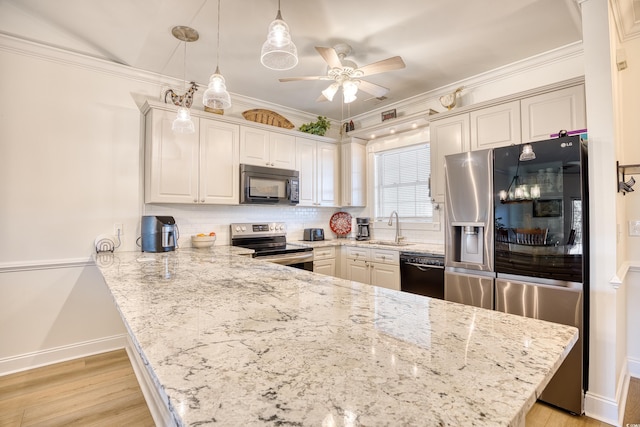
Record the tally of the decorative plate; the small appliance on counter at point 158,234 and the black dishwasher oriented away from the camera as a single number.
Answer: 0

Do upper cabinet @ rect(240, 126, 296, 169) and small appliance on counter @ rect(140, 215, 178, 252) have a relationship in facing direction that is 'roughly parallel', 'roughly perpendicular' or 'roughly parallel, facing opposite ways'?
roughly parallel

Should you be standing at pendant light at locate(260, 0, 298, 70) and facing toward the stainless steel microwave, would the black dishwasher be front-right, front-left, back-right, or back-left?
front-right

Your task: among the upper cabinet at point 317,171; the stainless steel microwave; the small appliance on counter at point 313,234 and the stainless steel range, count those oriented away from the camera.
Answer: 0

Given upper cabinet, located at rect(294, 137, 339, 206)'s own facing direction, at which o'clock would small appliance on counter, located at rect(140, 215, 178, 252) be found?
The small appliance on counter is roughly at 3 o'clock from the upper cabinet.

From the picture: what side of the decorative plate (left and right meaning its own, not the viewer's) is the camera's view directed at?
front

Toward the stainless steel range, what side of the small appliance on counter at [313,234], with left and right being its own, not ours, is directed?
right

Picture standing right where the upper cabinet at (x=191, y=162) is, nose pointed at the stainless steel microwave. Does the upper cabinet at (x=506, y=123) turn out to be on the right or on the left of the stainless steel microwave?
right

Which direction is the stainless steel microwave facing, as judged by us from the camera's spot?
facing the viewer and to the right of the viewer

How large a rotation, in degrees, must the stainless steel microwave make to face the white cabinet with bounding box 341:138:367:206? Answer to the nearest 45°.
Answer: approximately 90° to its left

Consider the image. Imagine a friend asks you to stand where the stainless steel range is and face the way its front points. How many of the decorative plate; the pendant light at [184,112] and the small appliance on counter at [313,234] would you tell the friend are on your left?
2

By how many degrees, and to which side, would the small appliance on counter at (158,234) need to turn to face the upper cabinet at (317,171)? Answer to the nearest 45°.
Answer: approximately 45° to its left

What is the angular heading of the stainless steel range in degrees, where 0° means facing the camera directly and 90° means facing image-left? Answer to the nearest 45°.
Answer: approximately 315°

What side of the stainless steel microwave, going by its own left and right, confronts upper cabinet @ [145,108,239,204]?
right

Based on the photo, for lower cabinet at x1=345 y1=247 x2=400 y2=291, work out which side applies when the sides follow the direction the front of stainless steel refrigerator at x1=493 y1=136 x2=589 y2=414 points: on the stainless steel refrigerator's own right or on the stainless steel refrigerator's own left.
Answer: on the stainless steel refrigerator's own right

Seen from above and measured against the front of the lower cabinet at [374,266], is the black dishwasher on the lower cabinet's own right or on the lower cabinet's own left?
on the lower cabinet's own left
